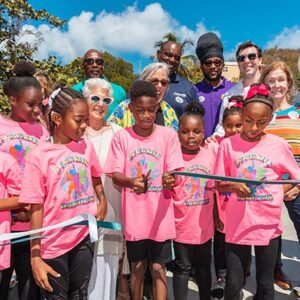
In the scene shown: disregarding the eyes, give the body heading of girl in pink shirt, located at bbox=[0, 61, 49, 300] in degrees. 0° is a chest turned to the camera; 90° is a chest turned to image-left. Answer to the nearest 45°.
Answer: approximately 315°

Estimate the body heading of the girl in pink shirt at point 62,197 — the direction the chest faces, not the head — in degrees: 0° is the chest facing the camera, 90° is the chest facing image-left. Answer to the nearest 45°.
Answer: approximately 315°

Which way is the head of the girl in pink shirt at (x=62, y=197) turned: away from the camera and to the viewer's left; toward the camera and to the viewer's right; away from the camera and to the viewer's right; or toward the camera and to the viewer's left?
toward the camera and to the viewer's right

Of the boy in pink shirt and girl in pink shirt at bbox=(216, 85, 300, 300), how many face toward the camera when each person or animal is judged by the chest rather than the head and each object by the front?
2

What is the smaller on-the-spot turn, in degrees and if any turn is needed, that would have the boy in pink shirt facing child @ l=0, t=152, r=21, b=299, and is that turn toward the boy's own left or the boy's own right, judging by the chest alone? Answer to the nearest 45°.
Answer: approximately 90° to the boy's own right

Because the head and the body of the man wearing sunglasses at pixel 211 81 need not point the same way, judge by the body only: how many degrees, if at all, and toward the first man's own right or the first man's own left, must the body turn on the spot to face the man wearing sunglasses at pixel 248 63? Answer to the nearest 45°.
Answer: approximately 90° to the first man's own left

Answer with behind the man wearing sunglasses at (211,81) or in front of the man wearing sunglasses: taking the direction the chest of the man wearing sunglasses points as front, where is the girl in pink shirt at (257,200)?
in front

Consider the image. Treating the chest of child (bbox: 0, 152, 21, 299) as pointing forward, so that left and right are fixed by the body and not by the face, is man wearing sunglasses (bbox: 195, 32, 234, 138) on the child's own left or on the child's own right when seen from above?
on the child's own left

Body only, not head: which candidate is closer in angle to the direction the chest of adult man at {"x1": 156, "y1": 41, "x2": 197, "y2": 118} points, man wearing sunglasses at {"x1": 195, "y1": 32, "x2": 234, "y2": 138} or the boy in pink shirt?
the boy in pink shirt
